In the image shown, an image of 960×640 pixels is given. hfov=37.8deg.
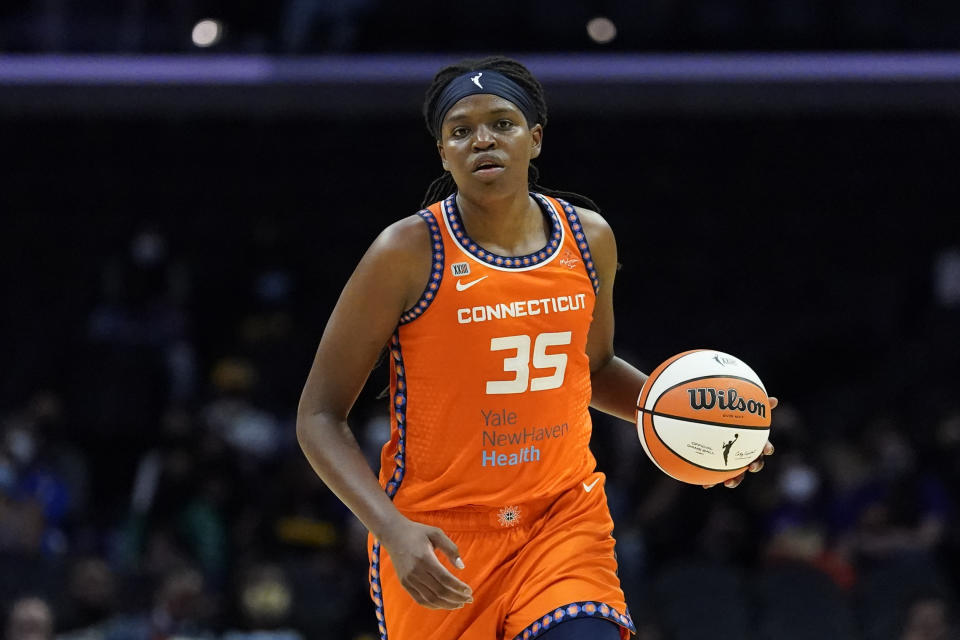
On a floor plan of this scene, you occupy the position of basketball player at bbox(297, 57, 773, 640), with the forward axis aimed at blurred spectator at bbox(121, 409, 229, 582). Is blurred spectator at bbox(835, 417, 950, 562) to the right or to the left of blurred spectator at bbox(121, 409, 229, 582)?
right

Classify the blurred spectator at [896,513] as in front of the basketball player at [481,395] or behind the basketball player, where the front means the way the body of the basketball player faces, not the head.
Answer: behind

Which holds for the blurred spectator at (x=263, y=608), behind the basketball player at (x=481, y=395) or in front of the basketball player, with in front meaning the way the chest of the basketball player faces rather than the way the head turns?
behind

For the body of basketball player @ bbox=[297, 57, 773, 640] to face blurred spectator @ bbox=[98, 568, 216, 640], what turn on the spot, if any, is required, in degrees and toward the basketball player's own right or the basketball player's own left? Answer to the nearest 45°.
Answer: approximately 135° to the basketball player's own right

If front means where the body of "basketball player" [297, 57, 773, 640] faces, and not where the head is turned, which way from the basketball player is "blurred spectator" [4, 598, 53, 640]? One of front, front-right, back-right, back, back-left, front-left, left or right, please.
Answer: back-right

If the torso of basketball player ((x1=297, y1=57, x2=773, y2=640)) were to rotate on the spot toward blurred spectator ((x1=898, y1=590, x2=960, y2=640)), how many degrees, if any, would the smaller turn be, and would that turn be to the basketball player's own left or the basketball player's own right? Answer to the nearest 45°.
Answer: approximately 135° to the basketball player's own left

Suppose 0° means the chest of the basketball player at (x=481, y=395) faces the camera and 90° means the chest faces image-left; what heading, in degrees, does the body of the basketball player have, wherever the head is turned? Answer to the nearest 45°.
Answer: approximately 0°
